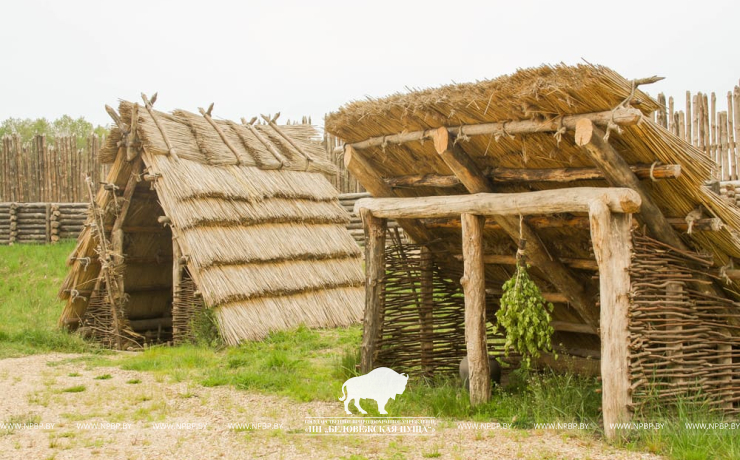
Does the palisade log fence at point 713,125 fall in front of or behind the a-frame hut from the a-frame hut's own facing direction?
behind

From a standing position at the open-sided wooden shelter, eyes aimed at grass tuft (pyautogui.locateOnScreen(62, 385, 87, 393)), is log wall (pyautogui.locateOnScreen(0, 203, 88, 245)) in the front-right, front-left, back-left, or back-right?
front-right

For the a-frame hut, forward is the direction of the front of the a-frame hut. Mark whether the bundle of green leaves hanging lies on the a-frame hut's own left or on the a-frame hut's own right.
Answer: on the a-frame hut's own left

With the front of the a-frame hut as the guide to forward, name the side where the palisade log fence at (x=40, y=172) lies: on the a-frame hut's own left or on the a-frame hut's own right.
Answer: on the a-frame hut's own right

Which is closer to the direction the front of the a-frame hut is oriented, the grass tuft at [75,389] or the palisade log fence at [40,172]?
the grass tuft

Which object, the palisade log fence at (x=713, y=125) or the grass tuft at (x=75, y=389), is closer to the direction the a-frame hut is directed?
the grass tuft

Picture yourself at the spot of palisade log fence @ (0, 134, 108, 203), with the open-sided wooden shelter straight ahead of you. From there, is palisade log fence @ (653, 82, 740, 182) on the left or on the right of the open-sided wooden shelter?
left

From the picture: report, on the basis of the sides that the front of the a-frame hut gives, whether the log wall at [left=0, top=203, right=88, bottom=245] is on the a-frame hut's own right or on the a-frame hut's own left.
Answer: on the a-frame hut's own right

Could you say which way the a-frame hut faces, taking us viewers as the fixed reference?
facing the viewer and to the left of the viewer

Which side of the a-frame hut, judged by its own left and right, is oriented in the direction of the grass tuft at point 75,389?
front
